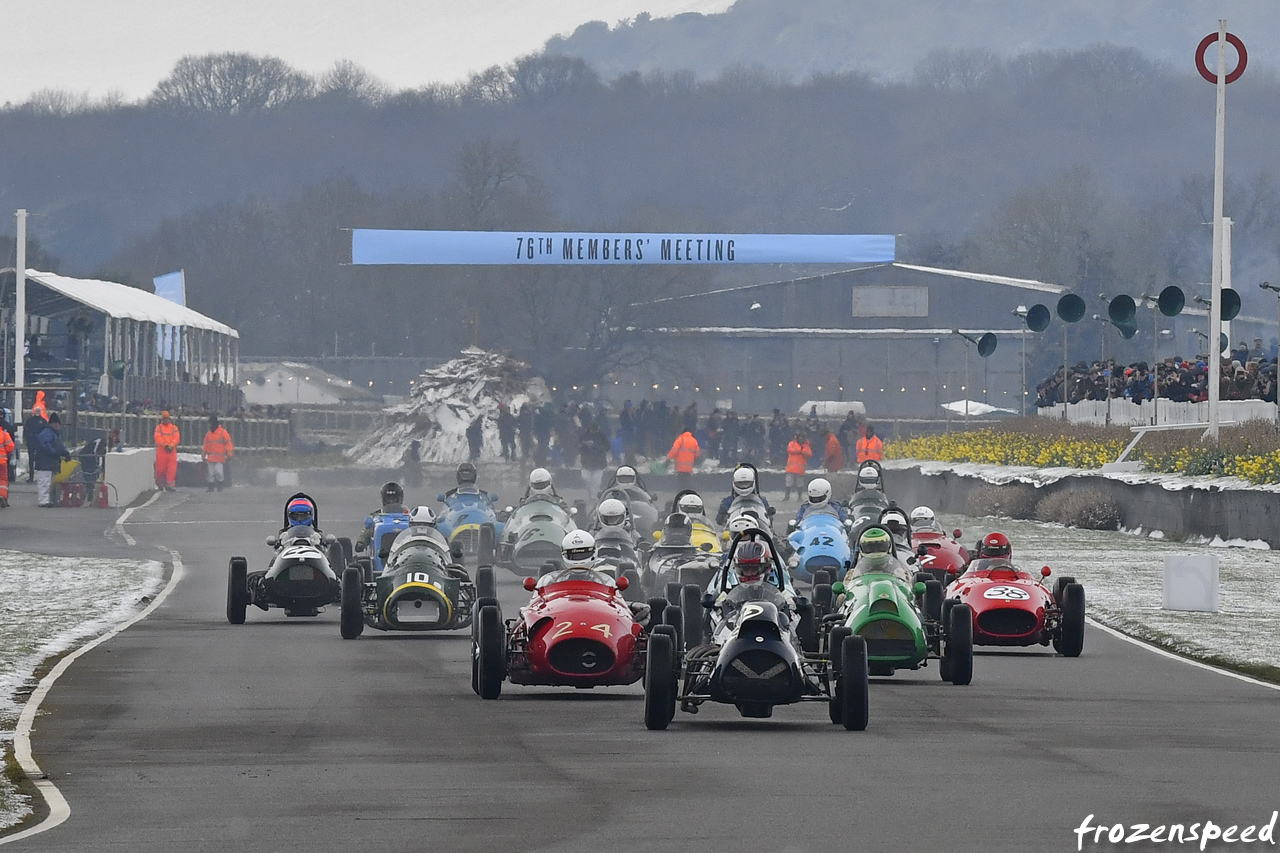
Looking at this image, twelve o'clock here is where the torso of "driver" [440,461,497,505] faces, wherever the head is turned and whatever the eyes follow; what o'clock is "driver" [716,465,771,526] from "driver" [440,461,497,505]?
"driver" [716,465,771,526] is roughly at 10 o'clock from "driver" [440,461,497,505].

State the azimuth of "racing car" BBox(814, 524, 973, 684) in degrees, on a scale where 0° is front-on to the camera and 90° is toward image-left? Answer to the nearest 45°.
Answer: approximately 0°

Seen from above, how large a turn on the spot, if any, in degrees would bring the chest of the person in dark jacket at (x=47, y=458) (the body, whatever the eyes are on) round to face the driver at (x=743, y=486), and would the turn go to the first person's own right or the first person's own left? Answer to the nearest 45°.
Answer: approximately 45° to the first person's own right

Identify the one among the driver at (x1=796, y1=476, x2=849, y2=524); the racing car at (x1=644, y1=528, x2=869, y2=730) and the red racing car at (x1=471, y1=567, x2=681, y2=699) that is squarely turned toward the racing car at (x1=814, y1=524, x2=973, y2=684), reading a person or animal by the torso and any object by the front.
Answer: the driver

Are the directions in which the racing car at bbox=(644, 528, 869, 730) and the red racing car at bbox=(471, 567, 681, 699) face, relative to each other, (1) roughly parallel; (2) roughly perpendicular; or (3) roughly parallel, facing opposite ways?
roughly parallel

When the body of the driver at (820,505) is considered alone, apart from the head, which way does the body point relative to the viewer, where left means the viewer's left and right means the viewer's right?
facing the viewer

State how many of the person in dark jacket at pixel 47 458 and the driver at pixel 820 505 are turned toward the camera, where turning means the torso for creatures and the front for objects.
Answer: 1

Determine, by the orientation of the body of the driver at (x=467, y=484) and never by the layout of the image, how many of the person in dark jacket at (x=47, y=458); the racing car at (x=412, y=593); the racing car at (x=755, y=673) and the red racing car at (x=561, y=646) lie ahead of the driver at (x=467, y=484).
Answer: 3

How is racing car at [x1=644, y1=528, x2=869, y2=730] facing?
toward the camera

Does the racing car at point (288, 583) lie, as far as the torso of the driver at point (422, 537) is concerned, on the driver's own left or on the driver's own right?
on the driver's own right
